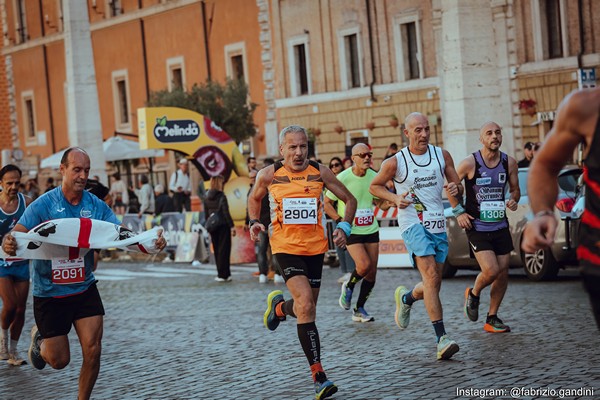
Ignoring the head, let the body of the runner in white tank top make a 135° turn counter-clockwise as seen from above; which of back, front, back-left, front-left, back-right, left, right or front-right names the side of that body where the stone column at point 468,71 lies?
front

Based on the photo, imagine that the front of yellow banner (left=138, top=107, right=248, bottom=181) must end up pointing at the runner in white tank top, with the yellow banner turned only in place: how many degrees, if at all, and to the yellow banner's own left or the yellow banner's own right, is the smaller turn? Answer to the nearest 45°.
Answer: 0° — it already faces them

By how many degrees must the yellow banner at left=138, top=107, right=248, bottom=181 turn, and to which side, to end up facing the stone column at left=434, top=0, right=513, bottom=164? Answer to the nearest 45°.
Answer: approximately 45° to its left

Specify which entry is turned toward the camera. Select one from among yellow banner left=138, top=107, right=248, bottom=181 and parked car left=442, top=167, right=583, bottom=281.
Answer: the yellow banner

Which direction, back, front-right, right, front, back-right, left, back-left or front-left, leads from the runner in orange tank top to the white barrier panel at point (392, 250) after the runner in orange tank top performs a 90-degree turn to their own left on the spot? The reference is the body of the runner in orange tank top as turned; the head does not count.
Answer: front-left

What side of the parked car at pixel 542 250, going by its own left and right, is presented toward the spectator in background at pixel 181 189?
front

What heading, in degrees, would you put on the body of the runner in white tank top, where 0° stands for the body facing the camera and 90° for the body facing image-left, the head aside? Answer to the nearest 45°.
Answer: approximately 315°

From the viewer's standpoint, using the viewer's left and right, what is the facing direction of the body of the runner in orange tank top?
facing the viewer and to the right of the viewer

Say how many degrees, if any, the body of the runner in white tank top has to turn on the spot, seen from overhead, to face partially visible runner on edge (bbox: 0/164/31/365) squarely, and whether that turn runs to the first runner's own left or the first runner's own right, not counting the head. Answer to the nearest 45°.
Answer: approximately 135° to the first runner's own right

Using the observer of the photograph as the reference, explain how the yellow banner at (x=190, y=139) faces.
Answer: facing the viewer
